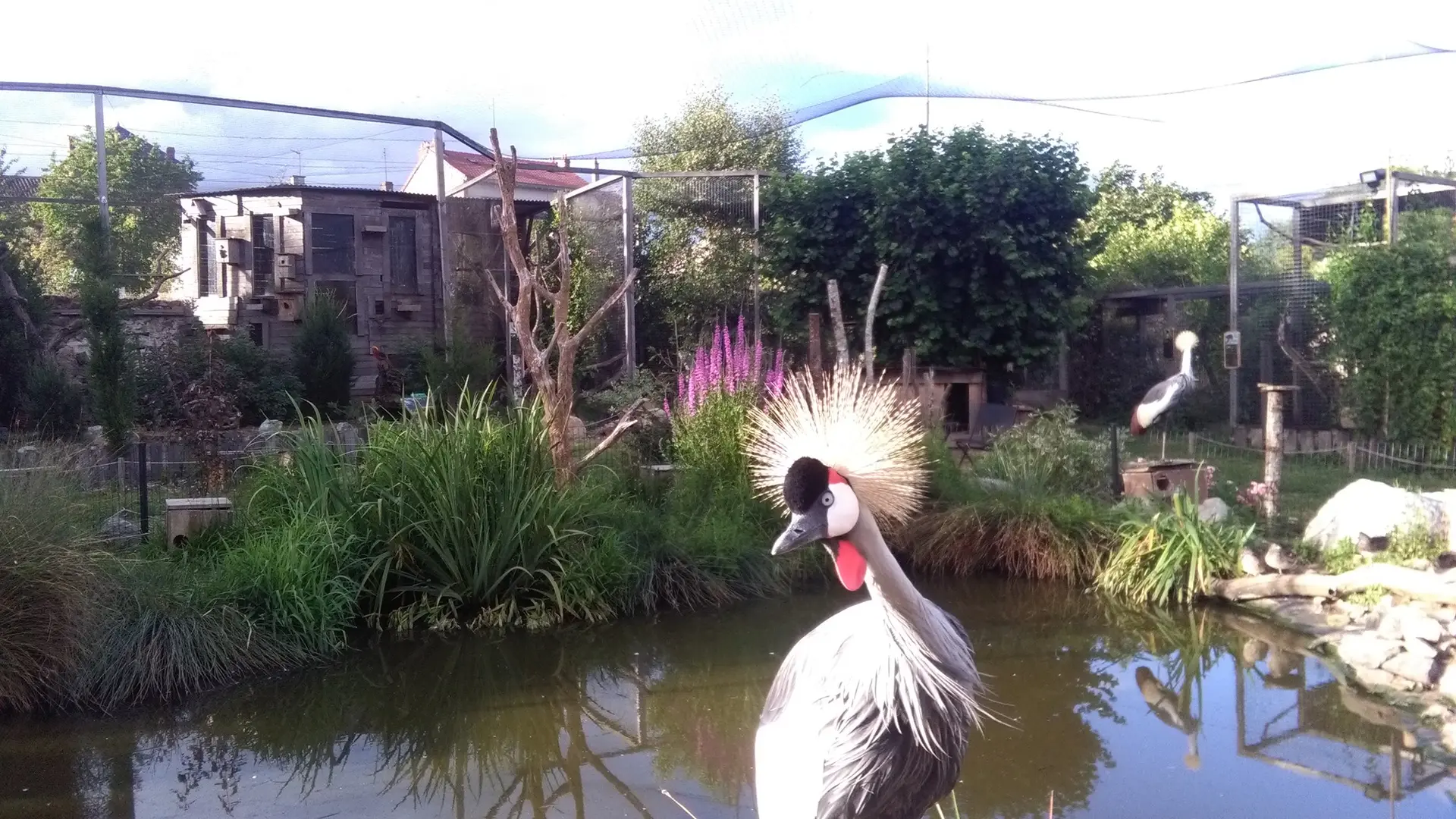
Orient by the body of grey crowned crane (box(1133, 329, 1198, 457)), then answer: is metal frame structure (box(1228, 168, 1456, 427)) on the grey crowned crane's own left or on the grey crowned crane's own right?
on the grey crowned crane's own left

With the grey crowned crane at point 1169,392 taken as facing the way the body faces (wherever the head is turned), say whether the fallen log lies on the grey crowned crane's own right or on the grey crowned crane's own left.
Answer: on the grey crowned crane's own right

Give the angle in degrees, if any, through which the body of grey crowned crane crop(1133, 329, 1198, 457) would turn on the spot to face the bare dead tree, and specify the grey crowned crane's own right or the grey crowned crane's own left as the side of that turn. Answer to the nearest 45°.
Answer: approximately 135° to the grey crowned crane's own right

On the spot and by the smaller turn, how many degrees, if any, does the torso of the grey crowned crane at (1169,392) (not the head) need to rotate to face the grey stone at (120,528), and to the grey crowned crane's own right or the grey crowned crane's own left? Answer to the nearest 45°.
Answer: approximately 135° to the grey crowned crane's own right

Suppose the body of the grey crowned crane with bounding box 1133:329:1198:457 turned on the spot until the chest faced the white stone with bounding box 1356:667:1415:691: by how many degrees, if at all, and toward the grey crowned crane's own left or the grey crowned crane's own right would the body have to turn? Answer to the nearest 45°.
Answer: approximately 90° to the grey crowned crane's own right

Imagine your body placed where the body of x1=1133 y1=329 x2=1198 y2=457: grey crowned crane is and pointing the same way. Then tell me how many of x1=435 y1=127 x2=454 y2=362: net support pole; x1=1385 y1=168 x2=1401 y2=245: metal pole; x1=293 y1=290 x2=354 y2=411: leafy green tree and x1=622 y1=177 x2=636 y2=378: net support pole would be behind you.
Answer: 3

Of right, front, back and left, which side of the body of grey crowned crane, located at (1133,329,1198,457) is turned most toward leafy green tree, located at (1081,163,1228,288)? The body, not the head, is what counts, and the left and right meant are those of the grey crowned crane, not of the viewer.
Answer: left

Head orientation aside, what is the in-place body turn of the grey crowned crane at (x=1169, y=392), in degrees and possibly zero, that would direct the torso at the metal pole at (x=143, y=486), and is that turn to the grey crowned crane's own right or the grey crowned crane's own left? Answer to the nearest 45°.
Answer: approximately 135° to the grey crowned crane's own right

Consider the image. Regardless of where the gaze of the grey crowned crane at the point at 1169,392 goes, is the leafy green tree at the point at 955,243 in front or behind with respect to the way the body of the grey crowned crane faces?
behind

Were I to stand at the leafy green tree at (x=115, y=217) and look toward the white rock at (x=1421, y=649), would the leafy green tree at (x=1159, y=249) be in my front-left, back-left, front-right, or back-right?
front-left

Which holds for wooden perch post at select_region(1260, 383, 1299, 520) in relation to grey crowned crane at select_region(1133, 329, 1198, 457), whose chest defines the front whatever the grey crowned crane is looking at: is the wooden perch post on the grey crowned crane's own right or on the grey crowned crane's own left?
on the grey crowned crane's own right

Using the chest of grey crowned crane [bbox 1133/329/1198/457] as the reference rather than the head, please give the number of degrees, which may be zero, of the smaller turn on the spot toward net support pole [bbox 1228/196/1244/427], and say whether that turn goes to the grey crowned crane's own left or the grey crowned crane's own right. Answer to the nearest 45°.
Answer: approximately 90° to the grey crowned crane's own left

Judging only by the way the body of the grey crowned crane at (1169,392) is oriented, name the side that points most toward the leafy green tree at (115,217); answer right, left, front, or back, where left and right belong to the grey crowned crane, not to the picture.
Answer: back

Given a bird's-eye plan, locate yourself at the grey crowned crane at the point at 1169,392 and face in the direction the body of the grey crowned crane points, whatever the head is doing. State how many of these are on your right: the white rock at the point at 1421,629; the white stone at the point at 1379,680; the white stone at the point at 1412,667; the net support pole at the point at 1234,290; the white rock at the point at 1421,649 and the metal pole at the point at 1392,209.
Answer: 4

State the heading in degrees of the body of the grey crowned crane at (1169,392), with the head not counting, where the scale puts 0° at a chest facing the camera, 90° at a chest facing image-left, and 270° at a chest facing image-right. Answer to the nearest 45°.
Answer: approximately 270°

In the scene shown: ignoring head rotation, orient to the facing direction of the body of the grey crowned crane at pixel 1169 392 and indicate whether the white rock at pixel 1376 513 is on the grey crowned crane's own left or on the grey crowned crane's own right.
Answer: on the grey crowned crane's own right

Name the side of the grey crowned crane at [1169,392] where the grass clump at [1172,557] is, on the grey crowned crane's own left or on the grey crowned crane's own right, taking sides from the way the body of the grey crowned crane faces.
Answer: on the grey crowned crane's own right

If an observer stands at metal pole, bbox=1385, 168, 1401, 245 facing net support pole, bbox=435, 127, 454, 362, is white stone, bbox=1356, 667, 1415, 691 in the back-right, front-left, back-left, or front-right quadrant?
front-left
